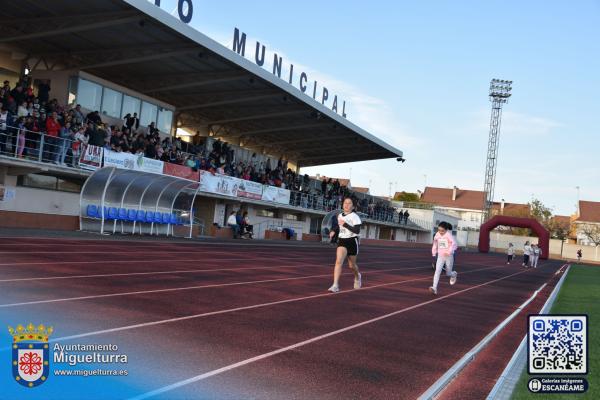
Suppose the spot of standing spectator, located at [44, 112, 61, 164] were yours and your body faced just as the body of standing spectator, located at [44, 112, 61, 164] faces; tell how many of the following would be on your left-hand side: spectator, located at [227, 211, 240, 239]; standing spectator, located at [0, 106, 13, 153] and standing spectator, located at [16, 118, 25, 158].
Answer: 1

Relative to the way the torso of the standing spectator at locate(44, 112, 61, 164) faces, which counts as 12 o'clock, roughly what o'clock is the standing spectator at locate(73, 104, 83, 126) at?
the standing spectator at locate(73, 104, 83, 126) is roughly at 8 o'clock from the standing spectator at locate(44, 112, 61, 164).

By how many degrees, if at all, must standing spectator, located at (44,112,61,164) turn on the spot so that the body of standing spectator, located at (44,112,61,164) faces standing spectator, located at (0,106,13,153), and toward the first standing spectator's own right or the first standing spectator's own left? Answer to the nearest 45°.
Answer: approximately 90° to the first standing spectator's own right

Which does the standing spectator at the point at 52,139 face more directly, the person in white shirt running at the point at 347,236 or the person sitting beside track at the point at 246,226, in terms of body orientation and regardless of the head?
the person in white shirt running

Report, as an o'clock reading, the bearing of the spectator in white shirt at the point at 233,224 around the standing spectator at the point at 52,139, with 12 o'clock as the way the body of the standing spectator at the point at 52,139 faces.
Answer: the spectator in white shirt at the point at 233,224 is roughly at 9 o'clock from the standing spectator at the point at 52,139.

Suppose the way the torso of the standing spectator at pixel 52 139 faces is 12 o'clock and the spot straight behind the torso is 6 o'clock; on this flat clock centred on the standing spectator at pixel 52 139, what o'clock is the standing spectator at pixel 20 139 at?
the standing spectator at pixel 20 139 is roughly at 3 o'clock from the standing spectator at pixel 52 139.

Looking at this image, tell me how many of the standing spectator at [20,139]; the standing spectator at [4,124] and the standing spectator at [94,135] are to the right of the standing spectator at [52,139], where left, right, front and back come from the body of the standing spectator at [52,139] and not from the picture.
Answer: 2

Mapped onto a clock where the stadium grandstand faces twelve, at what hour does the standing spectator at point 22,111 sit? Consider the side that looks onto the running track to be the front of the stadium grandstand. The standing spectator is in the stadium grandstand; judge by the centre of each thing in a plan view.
The standing spectator is roughly at 2 o'clock from the stadium grandstand.

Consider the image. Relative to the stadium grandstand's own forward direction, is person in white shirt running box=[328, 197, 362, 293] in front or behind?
in front

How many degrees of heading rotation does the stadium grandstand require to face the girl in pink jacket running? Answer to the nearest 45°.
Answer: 0° — it already faces them

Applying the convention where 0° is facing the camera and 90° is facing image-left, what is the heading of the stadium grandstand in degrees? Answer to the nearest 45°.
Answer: approximately 315°
